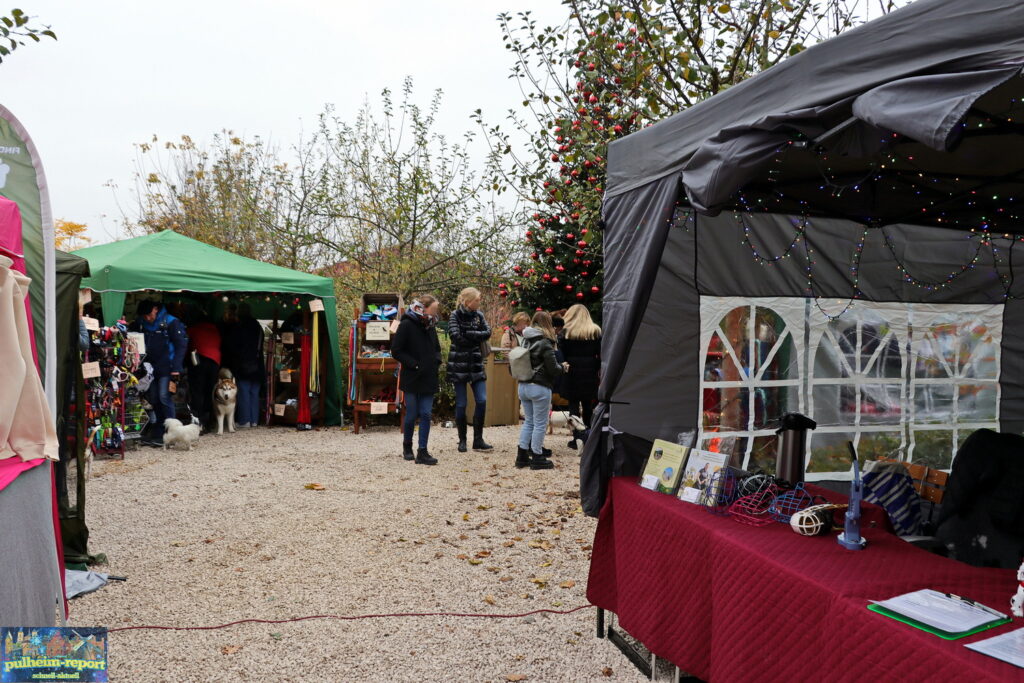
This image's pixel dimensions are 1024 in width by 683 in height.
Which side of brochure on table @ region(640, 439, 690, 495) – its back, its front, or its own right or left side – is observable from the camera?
front

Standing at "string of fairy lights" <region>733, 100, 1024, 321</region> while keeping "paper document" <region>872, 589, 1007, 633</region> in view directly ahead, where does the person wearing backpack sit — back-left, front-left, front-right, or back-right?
back-right

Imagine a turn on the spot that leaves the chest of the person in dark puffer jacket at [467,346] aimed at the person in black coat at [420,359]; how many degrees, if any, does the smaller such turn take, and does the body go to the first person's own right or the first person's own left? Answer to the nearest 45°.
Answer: approximately 90° to the first person's own right

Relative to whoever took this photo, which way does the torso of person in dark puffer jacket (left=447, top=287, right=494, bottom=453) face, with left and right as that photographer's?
facing the viewer and to the right of the viewer

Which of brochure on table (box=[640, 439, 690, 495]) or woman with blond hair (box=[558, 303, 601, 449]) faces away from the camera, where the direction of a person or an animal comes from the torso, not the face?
the woman with blond hair

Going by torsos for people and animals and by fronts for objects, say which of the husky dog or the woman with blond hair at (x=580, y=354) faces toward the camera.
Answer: the husky dog

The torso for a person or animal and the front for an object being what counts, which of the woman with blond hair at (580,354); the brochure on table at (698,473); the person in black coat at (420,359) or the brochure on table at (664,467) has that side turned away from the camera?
the woman with blond hair

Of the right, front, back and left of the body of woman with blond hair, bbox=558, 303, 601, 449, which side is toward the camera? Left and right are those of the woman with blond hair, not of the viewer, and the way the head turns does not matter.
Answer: back

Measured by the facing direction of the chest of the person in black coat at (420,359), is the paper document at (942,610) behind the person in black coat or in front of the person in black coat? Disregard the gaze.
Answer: in front

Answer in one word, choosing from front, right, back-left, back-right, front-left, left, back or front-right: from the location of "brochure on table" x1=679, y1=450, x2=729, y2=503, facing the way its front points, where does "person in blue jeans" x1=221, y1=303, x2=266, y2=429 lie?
back-right

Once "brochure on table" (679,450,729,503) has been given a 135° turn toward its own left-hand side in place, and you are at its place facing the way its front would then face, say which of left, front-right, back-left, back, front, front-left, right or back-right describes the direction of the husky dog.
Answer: left

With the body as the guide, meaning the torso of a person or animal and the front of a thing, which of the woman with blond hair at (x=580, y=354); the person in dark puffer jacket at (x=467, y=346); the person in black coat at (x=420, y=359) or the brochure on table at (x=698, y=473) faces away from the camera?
the woman with blond hair
